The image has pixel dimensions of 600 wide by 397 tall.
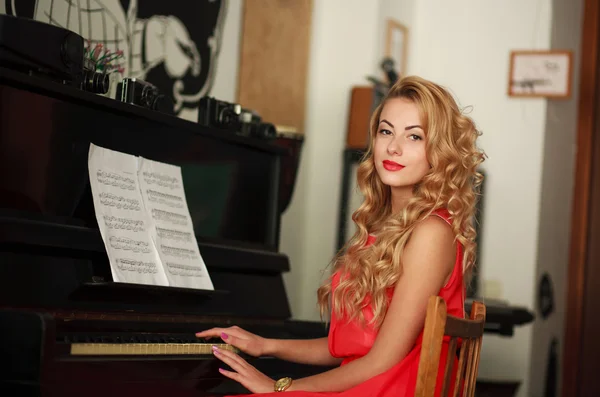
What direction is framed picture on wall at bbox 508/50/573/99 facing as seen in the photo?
toward the camera

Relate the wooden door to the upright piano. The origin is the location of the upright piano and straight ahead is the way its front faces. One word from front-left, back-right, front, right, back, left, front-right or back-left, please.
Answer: left

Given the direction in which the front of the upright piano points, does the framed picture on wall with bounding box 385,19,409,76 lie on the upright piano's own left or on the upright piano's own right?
on the upright piano's own left

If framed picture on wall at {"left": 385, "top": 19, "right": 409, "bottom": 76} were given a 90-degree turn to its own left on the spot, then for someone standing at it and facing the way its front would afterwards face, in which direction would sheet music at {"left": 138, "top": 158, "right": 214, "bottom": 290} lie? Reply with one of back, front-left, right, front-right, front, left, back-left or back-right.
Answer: back-right

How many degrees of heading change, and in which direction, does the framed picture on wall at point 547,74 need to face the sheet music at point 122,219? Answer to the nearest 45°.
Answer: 0° — it already faces it

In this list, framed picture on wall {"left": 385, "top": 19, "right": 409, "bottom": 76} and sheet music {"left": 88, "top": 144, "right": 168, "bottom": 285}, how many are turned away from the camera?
0

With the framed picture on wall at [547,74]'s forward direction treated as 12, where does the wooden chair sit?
The wooden chair is roughly at 12 o'clock from the framed picture on wall.

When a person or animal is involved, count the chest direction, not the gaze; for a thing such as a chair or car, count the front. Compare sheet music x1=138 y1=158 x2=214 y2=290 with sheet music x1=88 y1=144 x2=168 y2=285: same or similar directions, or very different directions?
same or similar directions

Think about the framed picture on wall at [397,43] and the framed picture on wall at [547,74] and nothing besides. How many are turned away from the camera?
0

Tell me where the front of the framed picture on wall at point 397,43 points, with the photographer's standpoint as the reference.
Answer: facing the viewer and to the right of the viewer

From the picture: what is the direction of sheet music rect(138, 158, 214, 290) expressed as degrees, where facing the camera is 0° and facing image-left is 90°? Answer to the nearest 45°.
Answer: approximately 315°

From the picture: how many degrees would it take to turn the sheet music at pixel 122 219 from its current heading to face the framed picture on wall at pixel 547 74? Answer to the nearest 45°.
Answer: approximately 90° to its left

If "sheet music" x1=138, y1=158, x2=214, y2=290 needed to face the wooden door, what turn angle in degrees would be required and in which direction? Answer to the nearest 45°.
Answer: approximately 90° to its left
